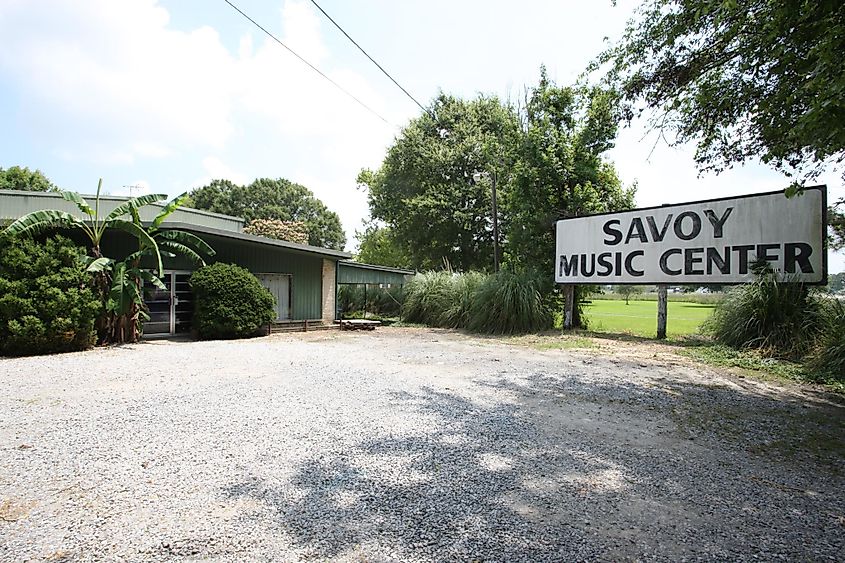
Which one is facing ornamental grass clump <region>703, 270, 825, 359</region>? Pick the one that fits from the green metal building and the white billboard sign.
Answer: the green metal building

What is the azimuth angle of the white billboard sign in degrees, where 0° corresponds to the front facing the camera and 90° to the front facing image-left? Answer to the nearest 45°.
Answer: approximately 45°

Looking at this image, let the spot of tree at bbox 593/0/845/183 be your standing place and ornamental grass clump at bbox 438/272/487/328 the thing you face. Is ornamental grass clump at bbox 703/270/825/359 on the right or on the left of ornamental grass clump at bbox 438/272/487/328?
right

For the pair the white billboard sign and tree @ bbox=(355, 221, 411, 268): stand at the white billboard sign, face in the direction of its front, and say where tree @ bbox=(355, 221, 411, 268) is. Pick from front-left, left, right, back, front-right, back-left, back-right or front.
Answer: right

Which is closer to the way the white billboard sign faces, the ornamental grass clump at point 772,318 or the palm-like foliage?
the palm-like foliage

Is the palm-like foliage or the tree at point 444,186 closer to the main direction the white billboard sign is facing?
the palm-like foliage

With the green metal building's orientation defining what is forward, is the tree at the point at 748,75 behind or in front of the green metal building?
in front

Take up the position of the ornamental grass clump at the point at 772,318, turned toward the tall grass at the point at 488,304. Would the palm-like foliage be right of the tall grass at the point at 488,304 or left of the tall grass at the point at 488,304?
left

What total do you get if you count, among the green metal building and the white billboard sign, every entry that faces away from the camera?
0

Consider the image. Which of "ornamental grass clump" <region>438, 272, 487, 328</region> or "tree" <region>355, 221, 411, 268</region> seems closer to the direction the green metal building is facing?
the ornamental grass clump

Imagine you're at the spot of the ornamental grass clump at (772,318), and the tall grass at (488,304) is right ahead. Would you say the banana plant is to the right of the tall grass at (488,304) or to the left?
left
